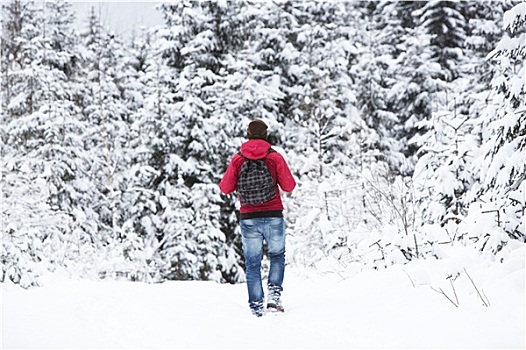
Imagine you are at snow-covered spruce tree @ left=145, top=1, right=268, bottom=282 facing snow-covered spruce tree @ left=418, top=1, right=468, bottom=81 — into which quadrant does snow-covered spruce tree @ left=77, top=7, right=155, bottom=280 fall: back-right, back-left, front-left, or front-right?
back-left

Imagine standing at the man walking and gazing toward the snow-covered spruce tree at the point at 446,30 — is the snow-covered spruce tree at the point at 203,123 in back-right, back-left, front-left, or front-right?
front-left

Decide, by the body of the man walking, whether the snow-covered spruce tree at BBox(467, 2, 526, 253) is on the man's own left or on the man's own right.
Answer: on the man's own right

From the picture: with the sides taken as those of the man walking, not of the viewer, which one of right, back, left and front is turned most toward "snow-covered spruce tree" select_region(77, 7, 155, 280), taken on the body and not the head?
front

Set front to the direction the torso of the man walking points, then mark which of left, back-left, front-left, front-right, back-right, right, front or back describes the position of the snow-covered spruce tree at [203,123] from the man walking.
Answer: front

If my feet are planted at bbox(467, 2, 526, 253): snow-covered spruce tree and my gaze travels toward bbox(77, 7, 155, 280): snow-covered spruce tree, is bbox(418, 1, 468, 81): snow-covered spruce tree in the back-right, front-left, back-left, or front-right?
front-right

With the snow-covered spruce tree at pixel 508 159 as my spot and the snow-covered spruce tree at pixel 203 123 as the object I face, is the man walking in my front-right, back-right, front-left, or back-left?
front-left

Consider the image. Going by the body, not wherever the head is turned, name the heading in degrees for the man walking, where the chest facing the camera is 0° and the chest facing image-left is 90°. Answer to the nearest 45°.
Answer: approximately 180°

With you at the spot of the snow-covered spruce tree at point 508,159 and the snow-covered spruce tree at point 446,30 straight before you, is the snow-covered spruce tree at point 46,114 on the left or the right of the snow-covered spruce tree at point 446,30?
left

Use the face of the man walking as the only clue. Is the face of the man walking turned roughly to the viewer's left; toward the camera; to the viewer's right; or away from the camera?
away from the camera

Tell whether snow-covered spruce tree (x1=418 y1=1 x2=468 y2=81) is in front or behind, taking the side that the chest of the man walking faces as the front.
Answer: in front

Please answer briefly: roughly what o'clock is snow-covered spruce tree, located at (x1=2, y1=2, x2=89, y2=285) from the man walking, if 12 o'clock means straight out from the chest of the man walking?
The snow-covered spruce tree is roughly at 11 o'clock from the man walking.
